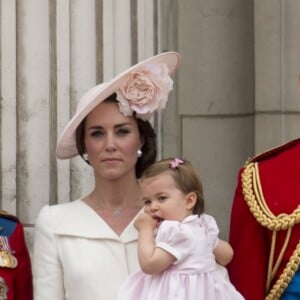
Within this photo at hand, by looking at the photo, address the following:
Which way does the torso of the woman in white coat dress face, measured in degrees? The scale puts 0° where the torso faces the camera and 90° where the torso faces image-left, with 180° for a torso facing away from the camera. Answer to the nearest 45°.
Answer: approximately 0°
